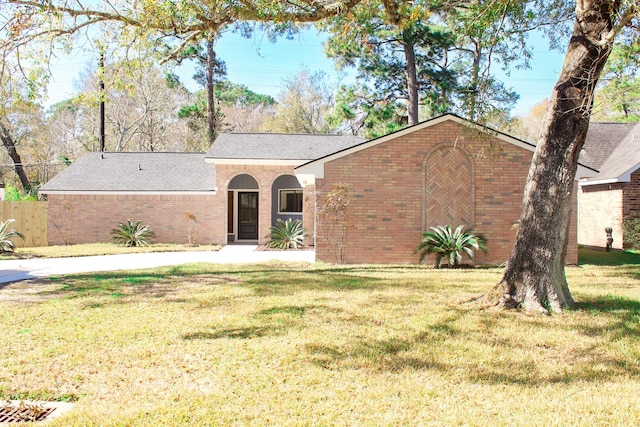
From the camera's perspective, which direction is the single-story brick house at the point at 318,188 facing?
toward the camera

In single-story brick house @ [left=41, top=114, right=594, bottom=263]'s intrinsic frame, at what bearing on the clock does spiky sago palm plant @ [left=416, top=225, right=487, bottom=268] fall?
The spiky sago palm plant is roughly at 10 o'clock from the single-story brick house.

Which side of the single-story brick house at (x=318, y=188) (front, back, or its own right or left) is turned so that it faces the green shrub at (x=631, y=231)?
left

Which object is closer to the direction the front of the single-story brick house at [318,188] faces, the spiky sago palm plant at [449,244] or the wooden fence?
the spiky sago palm plant

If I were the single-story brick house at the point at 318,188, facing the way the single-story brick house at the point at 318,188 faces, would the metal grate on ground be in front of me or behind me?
in front

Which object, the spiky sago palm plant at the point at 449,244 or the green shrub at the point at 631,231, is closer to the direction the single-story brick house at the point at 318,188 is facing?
the spiky sago palm plant

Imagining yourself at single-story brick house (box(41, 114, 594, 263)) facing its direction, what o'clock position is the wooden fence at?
The wooden fence is roughly at 4 o'clock from the single-story brick house.
